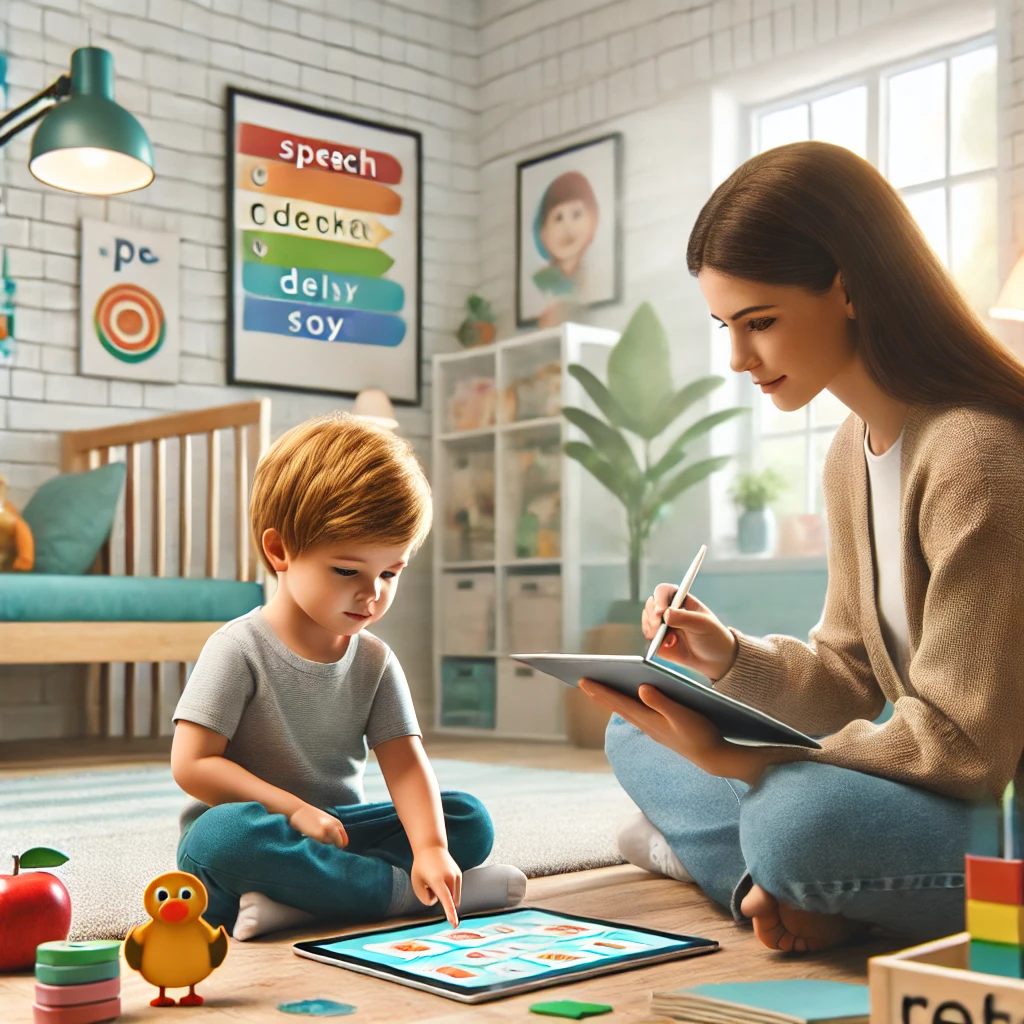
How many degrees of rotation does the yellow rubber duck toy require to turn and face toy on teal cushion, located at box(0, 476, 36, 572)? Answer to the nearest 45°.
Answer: approximately 180°

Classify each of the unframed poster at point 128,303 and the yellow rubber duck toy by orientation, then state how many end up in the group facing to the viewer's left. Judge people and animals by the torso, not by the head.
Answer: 0

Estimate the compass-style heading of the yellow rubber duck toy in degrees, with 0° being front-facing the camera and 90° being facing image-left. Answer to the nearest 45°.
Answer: approximately 0°

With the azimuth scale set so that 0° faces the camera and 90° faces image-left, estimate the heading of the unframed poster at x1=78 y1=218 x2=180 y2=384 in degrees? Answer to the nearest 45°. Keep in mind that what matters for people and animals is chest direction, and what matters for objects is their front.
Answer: approximately 315°

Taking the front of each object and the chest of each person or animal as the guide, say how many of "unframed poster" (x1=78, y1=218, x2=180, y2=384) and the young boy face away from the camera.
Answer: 0

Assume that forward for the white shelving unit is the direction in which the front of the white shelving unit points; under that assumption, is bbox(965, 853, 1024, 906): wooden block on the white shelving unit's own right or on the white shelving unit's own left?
on the white shelving unit's own left

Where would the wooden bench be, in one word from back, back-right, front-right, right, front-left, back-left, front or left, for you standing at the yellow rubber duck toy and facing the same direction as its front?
back

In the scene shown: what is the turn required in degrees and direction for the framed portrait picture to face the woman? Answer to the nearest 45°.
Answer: approximately 45° to its left

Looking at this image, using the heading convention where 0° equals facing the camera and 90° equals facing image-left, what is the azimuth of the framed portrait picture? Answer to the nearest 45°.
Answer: approximately 45°

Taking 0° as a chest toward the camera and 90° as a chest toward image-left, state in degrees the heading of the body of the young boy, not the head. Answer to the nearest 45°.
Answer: approximately 315°
